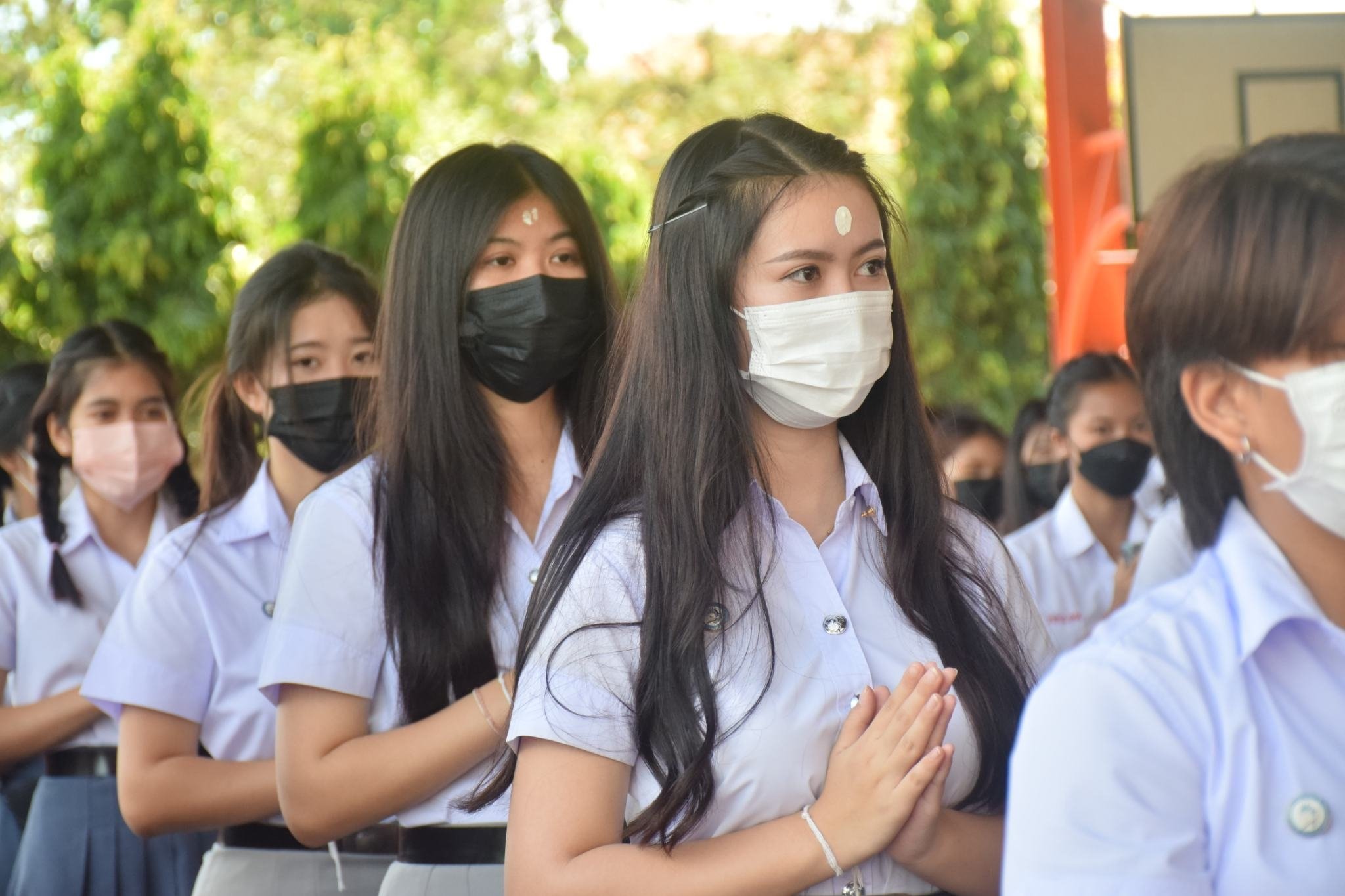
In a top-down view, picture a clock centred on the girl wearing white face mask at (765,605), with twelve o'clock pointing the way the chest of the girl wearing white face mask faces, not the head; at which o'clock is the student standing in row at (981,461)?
The student standing in row is roughly at 8 o'clock from the girl wearing white face mask.

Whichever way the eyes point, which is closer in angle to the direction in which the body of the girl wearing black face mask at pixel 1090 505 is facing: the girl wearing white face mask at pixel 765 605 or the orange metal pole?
the girl wearing white face mask

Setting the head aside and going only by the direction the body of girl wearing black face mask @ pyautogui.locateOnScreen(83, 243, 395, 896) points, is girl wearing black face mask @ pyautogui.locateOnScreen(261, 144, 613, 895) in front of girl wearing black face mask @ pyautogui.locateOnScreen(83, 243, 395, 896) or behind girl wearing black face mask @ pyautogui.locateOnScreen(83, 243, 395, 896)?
in front

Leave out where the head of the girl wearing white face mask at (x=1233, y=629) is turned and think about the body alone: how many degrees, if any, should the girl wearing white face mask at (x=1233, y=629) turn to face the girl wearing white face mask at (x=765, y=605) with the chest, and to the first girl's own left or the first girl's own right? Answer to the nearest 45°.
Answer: approximately 180°

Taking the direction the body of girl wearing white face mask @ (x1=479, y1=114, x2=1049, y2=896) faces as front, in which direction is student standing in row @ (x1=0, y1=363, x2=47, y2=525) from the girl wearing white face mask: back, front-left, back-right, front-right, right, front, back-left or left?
back

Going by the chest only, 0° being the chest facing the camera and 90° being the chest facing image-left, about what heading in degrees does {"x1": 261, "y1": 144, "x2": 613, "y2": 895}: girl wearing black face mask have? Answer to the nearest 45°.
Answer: approximately 315°

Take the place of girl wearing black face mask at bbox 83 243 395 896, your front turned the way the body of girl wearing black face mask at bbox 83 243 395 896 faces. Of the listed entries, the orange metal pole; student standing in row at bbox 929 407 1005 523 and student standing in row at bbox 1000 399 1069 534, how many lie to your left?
3

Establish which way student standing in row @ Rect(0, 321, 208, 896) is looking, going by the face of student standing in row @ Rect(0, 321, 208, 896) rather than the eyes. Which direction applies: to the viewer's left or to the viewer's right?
to the viewer's right

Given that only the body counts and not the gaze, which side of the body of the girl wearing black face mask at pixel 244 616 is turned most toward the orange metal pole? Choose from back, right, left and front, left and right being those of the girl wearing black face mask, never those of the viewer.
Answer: left

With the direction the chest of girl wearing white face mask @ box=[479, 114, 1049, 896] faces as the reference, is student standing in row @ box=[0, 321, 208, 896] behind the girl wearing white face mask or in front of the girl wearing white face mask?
behind
